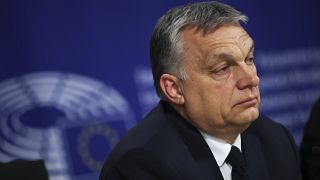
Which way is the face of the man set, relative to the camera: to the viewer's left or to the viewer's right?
to the viewer's right

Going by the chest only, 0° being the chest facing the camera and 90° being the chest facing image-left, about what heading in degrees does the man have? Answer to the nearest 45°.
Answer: approximately 315°
